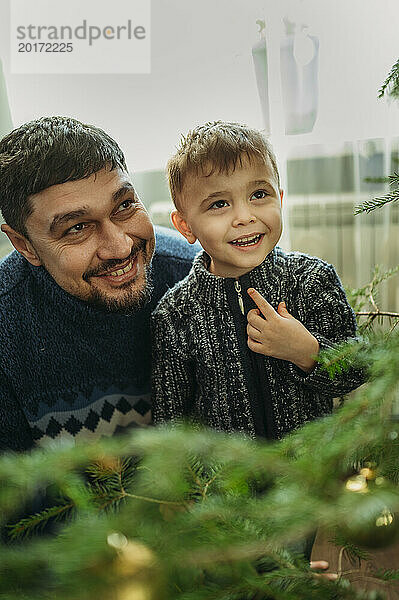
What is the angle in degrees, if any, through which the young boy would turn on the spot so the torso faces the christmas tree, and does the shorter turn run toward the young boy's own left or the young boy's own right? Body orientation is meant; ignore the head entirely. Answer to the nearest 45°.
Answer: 0° — they already face it

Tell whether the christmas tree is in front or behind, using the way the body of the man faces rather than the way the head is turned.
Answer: in front

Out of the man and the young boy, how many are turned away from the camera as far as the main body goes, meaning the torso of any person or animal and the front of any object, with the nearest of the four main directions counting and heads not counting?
0
